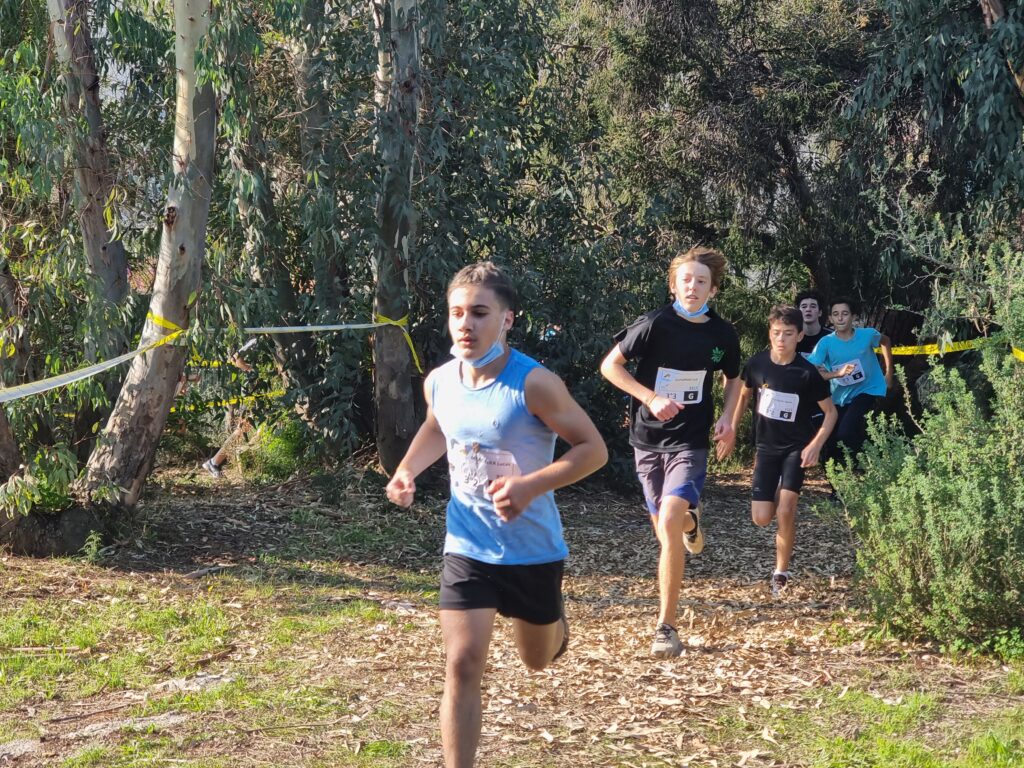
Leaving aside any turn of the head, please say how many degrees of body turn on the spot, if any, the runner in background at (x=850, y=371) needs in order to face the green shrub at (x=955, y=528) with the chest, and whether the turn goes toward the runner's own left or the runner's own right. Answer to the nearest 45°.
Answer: approximately 45° to the runner's own left

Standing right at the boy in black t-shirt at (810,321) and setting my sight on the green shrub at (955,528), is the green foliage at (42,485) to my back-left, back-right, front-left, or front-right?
front-right

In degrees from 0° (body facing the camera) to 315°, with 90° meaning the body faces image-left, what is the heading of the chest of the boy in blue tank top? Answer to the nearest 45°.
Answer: approximately 45°

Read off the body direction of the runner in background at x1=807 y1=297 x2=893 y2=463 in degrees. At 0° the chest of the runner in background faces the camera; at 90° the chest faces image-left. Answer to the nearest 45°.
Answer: approximately 45°

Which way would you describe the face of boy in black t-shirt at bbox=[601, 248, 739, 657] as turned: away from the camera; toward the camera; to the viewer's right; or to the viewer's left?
toward the camera

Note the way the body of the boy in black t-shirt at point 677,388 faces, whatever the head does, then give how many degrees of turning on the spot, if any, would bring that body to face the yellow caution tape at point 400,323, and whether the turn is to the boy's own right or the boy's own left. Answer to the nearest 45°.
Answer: approximately 135° to the boy's own right

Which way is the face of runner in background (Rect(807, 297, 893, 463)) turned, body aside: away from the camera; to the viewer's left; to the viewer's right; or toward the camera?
toward the camera

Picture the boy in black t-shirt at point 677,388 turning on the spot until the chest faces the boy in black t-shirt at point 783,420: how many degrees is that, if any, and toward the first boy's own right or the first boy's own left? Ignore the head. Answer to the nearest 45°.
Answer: approximately 135° to the first boy's own left

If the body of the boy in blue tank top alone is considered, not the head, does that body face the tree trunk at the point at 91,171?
no

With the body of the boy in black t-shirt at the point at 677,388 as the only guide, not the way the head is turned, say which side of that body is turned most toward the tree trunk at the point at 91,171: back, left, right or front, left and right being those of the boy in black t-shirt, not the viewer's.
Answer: right

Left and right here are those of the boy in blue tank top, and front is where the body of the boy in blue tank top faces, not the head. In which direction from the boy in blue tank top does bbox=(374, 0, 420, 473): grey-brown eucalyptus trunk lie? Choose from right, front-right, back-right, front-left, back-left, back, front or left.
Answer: back-right

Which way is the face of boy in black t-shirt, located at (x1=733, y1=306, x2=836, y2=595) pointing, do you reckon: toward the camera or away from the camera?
toward the camera

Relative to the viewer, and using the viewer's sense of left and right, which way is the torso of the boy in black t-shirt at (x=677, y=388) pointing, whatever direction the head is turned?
facing the viewer

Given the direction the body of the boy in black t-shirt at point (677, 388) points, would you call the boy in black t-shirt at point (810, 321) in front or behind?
behind
